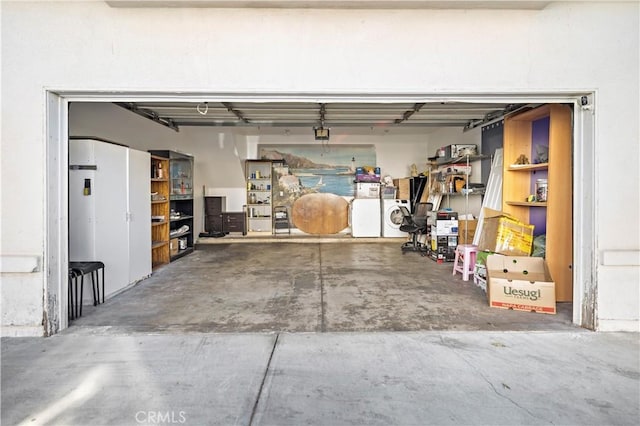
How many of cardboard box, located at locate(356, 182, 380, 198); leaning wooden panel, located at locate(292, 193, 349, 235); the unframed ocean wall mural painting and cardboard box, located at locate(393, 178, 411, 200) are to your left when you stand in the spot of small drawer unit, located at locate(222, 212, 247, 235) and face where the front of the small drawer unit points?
4

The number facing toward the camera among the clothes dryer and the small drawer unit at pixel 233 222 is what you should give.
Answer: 2

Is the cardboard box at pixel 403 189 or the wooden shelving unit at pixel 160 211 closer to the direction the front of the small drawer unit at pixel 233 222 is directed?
the wooden shelving unit

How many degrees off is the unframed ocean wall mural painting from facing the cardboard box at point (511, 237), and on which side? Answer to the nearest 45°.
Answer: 0° — it already faces it

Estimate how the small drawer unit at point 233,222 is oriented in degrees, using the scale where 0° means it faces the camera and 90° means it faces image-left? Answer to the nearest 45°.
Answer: approximately 0°

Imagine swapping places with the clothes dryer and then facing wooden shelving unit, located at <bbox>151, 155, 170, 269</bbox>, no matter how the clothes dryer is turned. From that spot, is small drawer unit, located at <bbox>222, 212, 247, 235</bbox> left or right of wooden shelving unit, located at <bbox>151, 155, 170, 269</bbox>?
right

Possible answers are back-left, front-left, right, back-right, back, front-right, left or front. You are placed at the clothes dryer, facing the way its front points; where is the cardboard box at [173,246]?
front-right
